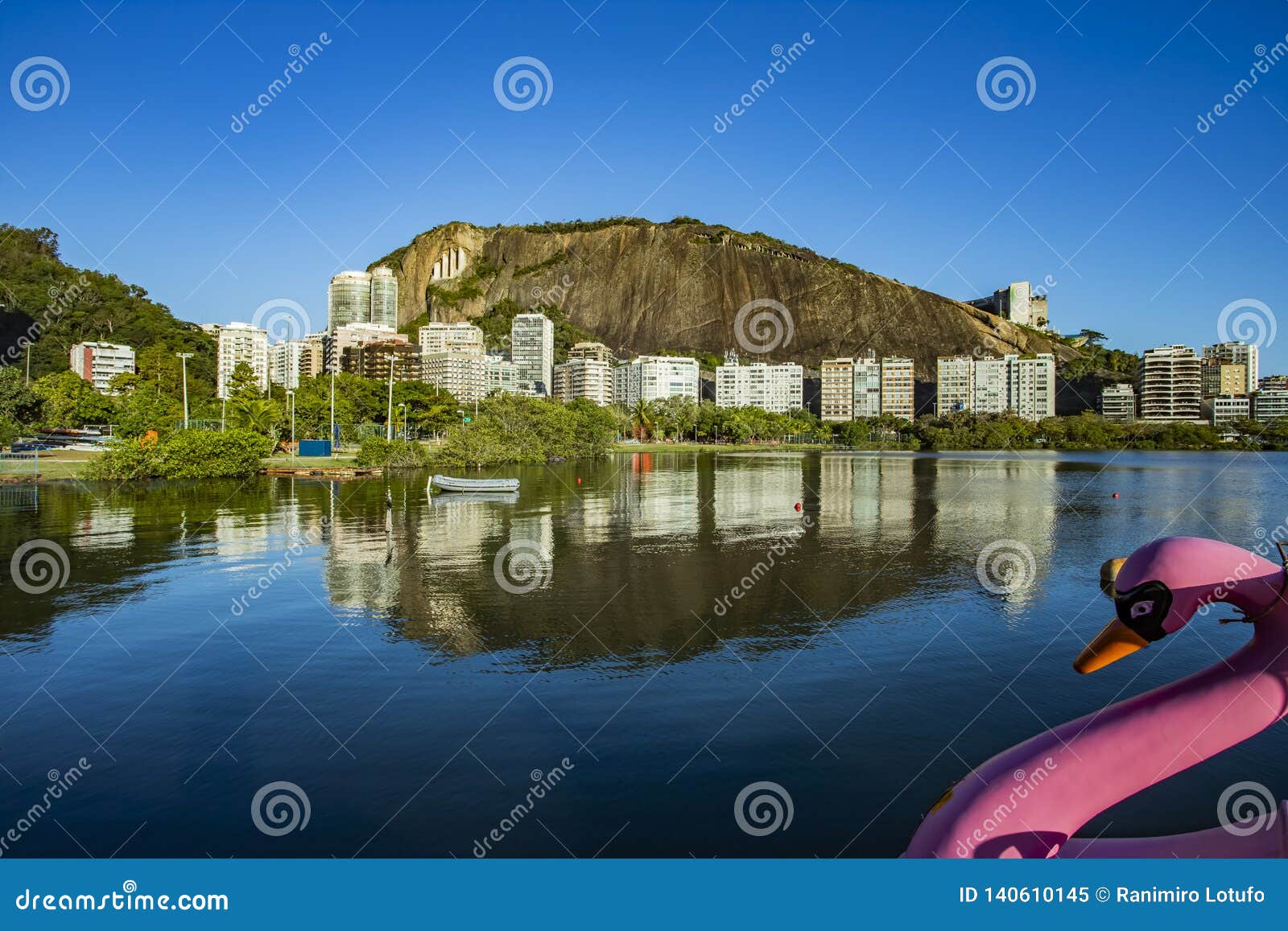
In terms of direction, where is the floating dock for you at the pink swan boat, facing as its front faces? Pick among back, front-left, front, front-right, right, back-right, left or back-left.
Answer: front-right

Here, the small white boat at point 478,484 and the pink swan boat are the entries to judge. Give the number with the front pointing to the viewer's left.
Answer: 2

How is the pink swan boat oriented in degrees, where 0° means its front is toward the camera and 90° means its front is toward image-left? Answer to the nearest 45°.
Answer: approximately 90°

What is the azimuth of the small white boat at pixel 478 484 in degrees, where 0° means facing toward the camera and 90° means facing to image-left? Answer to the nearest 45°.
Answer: approximately 90°

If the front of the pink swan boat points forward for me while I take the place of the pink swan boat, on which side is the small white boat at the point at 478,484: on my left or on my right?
on my right
